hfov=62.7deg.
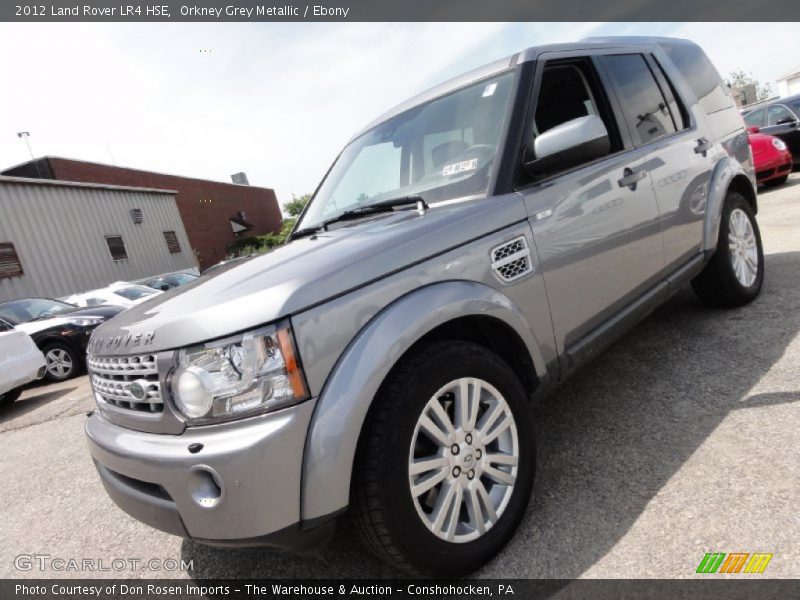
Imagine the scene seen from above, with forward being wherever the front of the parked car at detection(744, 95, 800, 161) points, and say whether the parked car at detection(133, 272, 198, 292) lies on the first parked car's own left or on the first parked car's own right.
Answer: on the first parked car's own right

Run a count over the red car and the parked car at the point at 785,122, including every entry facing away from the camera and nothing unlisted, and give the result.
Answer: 0

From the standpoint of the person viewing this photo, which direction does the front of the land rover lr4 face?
facing the viewer and to the left of the viewer

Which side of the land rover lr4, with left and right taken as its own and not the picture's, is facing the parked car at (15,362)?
right

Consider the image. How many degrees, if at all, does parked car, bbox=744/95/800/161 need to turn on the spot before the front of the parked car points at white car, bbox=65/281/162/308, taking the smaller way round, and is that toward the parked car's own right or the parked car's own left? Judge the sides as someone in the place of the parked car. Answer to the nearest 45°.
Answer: approximately 90° to the parked car's own right

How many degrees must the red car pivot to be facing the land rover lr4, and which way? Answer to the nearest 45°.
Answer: approximately 45° to its right
